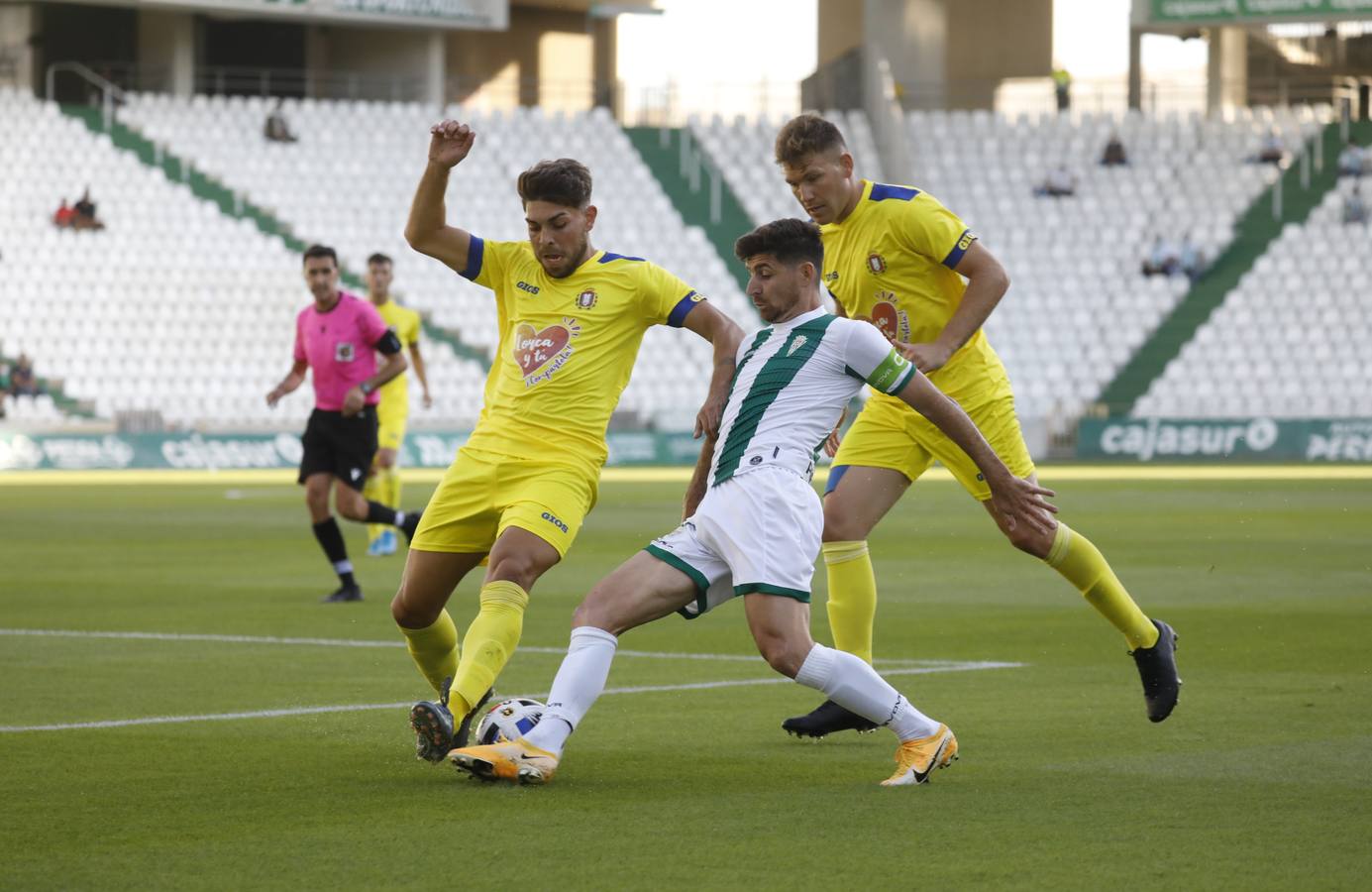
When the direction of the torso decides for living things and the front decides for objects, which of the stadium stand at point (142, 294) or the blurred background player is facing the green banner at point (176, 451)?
the stadium stand

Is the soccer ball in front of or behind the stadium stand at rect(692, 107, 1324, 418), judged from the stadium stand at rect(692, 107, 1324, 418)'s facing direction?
in front

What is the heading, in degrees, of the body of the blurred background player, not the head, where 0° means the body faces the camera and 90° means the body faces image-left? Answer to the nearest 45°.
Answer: approximately 45°

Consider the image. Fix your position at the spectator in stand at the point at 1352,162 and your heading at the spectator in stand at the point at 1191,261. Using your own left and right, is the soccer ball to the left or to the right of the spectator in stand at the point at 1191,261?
left

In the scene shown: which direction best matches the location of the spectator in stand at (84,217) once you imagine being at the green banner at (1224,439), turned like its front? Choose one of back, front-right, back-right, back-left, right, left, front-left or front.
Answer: right

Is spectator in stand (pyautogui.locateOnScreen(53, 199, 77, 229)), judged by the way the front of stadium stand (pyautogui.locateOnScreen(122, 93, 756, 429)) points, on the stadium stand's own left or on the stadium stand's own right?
on the stadium stand's own right

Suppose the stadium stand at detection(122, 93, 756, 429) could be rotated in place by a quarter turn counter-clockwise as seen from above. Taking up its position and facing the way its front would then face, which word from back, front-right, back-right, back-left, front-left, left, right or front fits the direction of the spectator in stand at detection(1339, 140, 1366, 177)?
front

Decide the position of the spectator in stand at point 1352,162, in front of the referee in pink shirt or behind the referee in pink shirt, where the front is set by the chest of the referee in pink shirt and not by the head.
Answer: behind
